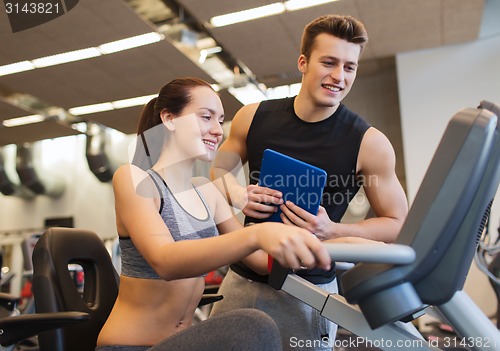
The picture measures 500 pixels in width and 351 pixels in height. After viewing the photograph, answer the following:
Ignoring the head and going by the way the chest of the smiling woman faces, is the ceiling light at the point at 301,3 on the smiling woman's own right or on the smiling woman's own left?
on the smiling woman's own left

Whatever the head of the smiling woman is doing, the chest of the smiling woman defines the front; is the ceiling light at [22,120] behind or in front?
behind

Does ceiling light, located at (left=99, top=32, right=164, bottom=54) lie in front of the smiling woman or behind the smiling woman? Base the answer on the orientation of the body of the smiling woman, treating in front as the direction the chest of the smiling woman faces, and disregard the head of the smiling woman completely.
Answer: behind

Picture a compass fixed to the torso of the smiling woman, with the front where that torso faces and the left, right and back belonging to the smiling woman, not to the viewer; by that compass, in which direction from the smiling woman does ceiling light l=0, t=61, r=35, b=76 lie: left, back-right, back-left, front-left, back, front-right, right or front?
back

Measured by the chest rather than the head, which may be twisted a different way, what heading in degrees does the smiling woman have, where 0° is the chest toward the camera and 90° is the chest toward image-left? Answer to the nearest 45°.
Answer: approximately 315°

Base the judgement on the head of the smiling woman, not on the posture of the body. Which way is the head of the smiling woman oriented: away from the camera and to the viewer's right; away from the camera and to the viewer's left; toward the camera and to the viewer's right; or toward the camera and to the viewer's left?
toward the camera and to the viewer's right

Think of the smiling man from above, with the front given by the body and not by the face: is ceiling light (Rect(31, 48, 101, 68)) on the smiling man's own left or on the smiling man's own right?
on the smiling man's own right

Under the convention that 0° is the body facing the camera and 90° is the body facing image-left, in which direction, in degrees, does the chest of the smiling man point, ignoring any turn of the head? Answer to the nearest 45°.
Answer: approximately 0°

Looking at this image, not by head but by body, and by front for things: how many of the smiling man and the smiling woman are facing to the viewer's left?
0

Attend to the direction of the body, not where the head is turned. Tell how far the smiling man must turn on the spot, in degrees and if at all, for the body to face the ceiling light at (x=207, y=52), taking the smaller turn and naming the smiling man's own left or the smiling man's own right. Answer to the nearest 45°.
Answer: approximately 180°

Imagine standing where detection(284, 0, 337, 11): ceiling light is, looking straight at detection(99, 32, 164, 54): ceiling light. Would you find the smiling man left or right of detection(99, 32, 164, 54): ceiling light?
left

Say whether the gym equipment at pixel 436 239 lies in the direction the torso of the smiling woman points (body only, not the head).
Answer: yes
